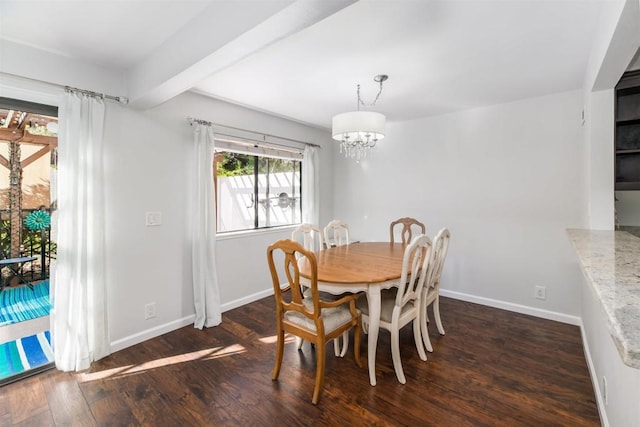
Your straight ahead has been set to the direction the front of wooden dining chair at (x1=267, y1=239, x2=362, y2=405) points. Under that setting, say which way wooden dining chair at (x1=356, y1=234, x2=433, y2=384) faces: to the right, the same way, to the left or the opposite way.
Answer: to the left

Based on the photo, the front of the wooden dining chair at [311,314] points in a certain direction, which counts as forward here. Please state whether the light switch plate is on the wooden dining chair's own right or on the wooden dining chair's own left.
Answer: on the wooden dining chair's own left

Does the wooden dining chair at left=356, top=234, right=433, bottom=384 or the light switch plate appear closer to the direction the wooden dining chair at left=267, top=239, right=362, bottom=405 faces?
the wooden dining chair

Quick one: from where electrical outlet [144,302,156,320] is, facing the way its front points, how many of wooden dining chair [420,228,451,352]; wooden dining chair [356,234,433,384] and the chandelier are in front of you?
3

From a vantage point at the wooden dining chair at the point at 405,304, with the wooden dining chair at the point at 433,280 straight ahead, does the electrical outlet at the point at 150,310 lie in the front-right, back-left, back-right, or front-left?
back-left

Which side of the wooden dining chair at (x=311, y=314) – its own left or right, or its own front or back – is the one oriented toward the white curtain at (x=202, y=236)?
left

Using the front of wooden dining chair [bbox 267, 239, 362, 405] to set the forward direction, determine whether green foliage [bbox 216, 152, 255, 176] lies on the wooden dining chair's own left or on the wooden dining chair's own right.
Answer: on the wooden dining chair's own left

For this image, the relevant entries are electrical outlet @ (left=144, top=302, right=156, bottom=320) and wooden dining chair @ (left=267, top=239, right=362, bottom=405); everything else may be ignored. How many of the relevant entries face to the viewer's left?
0

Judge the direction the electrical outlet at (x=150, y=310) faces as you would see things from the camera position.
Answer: facing the viewer and to the right of the viewer

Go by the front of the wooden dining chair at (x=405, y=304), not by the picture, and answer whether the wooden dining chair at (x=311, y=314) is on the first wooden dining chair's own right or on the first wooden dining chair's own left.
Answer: on the first wooden dining chair's own left

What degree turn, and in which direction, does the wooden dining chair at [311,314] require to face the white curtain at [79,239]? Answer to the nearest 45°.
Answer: approximately 135° to its left

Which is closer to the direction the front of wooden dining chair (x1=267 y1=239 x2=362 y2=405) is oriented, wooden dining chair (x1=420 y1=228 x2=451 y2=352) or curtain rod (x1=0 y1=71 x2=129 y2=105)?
the wooden dining chair

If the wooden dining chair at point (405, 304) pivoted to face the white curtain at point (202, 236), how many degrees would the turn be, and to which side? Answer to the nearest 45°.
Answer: approximately 45° to its left

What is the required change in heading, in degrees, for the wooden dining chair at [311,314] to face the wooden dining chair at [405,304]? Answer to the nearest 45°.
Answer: approximately 45° to its right

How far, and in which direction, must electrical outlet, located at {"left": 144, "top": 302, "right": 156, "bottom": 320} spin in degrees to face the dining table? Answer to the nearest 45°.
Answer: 0° — it already faces it

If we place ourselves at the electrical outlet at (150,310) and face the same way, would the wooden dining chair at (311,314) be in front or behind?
in front

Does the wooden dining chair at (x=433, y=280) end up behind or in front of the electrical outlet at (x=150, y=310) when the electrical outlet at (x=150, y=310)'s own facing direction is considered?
in front

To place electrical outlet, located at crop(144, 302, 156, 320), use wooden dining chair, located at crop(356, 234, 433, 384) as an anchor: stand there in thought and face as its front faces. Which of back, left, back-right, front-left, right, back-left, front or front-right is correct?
front-left

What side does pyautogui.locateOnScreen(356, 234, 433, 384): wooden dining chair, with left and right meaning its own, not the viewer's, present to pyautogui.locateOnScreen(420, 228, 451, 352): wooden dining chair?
right

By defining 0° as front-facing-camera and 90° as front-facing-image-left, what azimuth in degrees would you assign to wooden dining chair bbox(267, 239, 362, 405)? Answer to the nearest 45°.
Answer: approximately 225°
